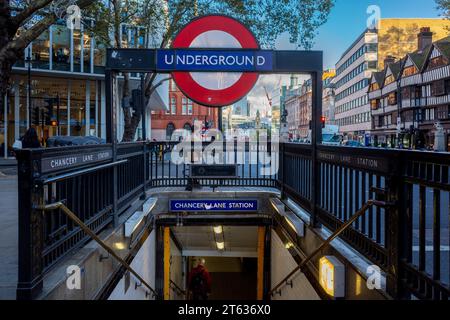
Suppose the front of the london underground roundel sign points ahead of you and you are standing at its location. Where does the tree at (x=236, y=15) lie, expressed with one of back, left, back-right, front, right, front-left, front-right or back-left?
back

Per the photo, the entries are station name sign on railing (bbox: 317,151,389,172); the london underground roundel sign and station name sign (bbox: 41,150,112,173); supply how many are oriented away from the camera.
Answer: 0

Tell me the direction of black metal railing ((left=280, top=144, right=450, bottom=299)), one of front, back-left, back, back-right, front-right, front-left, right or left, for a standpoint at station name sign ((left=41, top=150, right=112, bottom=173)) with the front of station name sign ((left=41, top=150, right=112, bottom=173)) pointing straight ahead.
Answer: front

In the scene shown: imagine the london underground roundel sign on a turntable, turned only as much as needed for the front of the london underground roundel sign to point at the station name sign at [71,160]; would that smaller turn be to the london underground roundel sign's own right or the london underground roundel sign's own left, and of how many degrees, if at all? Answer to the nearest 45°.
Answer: approximately 45° to the london underground roundel sign's own right

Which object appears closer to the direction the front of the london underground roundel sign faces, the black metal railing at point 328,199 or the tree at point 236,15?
the black metal railing

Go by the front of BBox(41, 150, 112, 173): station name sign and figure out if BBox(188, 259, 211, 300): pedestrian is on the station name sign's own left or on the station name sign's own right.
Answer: on the station name sign's own left

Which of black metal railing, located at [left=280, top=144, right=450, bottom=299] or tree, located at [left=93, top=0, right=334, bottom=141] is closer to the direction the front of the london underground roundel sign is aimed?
the black metal railing

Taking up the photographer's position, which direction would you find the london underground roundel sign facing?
facing the viewer

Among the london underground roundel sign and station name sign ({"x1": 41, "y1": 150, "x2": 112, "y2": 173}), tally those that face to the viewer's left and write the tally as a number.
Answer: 0

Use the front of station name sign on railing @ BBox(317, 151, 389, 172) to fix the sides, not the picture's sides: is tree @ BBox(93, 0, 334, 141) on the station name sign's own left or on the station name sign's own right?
on the station name sign's own right

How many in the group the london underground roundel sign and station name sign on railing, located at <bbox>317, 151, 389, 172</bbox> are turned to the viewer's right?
0

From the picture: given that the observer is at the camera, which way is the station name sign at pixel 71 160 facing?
facing the viewer and to the right of the viewer
